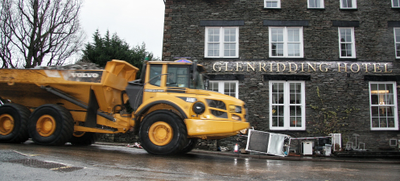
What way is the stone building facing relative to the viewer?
toward the camera

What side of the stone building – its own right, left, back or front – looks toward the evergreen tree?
right
